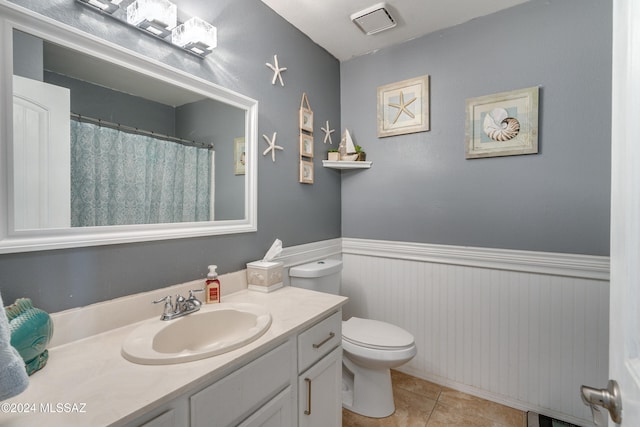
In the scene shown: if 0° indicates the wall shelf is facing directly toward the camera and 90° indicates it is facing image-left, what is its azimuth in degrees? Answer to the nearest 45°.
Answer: approximately 0°

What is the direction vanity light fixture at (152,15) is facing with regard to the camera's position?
facing the viewer and to the right of the viewer

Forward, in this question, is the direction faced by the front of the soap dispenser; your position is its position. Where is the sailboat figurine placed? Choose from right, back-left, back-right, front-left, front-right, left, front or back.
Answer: left

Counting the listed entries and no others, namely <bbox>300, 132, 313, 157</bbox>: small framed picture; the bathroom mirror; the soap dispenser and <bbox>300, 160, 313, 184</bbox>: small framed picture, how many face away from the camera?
0

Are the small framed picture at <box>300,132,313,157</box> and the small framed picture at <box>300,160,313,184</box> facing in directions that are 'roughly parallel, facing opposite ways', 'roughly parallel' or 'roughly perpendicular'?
roughly parallel

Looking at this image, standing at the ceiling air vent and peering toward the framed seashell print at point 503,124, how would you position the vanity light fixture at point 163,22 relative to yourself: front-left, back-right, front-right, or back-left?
back-right

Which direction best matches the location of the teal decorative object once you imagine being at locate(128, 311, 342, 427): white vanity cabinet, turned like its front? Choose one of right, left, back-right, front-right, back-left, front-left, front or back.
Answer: back-right

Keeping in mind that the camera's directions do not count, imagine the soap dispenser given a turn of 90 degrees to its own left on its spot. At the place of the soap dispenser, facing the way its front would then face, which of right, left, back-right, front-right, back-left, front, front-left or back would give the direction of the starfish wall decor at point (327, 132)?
front

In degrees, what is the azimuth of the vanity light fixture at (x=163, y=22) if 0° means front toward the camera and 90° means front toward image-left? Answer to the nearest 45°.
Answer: approximately 315°
